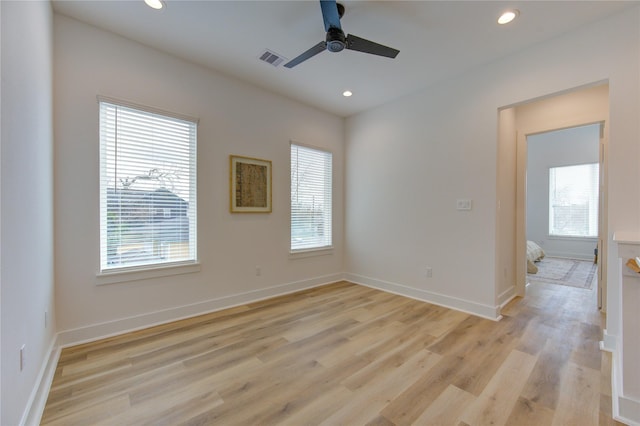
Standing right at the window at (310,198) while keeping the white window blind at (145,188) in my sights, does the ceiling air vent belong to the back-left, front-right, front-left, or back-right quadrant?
front-left

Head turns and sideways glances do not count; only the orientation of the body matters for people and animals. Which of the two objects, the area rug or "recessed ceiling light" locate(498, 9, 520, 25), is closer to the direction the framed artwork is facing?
the recessed ceiling light

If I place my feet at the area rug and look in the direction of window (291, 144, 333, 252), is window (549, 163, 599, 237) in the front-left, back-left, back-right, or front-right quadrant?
back-right

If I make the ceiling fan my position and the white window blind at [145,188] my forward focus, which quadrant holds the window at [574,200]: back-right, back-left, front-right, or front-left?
back-right

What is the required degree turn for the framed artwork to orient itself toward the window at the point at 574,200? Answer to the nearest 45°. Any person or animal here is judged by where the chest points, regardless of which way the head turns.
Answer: approximately 45° to its left

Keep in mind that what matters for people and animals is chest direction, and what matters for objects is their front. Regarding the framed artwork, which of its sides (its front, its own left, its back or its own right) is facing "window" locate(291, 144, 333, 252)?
left

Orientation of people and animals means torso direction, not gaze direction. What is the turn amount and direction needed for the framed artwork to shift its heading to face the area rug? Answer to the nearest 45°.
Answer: approximately 45° to its left

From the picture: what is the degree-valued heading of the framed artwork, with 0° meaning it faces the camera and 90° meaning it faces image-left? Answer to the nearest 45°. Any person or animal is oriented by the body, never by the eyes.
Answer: approximately 315°

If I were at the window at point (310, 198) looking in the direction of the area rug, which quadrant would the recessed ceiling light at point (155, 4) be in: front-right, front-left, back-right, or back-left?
back-right

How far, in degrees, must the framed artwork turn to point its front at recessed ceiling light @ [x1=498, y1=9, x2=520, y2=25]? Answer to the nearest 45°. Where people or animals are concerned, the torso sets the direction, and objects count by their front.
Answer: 0° — it already faces it

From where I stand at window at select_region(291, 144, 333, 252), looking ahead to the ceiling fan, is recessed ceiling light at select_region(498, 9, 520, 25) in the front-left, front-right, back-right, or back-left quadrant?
front-left
